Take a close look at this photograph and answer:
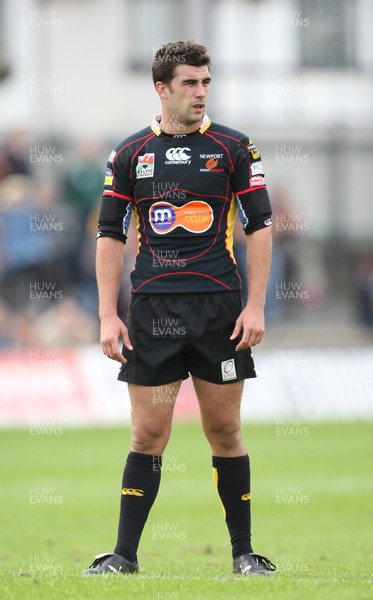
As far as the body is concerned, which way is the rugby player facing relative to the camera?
toward the camera

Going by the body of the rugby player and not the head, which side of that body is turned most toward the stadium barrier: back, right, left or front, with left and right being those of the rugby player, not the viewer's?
back

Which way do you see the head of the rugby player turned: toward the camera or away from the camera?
toward the camera
